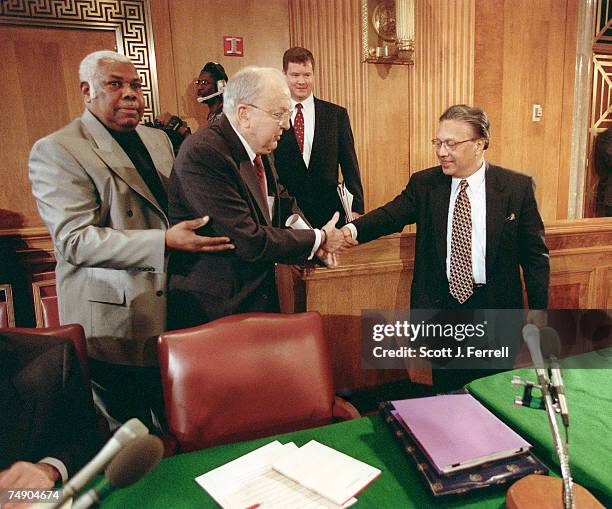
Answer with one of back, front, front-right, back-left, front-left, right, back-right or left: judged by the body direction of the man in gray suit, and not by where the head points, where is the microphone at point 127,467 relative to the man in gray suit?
front-right

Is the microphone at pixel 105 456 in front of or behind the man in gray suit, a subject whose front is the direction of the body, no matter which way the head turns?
in front

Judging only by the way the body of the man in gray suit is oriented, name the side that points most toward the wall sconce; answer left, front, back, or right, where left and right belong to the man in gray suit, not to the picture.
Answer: left

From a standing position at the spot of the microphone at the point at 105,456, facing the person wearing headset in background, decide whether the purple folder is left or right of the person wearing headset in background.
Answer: right

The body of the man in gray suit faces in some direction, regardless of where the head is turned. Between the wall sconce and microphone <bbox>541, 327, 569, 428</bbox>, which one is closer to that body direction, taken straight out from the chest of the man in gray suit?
the microphone

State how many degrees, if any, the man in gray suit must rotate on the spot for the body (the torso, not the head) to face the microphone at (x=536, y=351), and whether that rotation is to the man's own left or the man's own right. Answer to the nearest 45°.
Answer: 0° — they already face it

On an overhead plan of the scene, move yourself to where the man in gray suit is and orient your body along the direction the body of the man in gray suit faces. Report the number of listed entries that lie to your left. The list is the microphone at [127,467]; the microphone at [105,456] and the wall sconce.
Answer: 1

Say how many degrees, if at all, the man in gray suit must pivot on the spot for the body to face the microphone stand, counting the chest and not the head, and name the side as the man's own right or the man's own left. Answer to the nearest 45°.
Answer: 0° — they already face it

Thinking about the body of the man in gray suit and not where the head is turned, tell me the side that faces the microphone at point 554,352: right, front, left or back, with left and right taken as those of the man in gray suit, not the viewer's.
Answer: front

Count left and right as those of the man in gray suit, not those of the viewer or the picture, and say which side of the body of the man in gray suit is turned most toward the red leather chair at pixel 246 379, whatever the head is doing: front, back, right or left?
front

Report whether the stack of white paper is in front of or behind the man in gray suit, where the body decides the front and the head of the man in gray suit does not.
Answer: in front

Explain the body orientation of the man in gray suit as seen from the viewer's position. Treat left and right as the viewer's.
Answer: facing the viewer and to the right of the viewer

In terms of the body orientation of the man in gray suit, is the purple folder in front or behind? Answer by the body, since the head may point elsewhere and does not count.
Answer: in front
